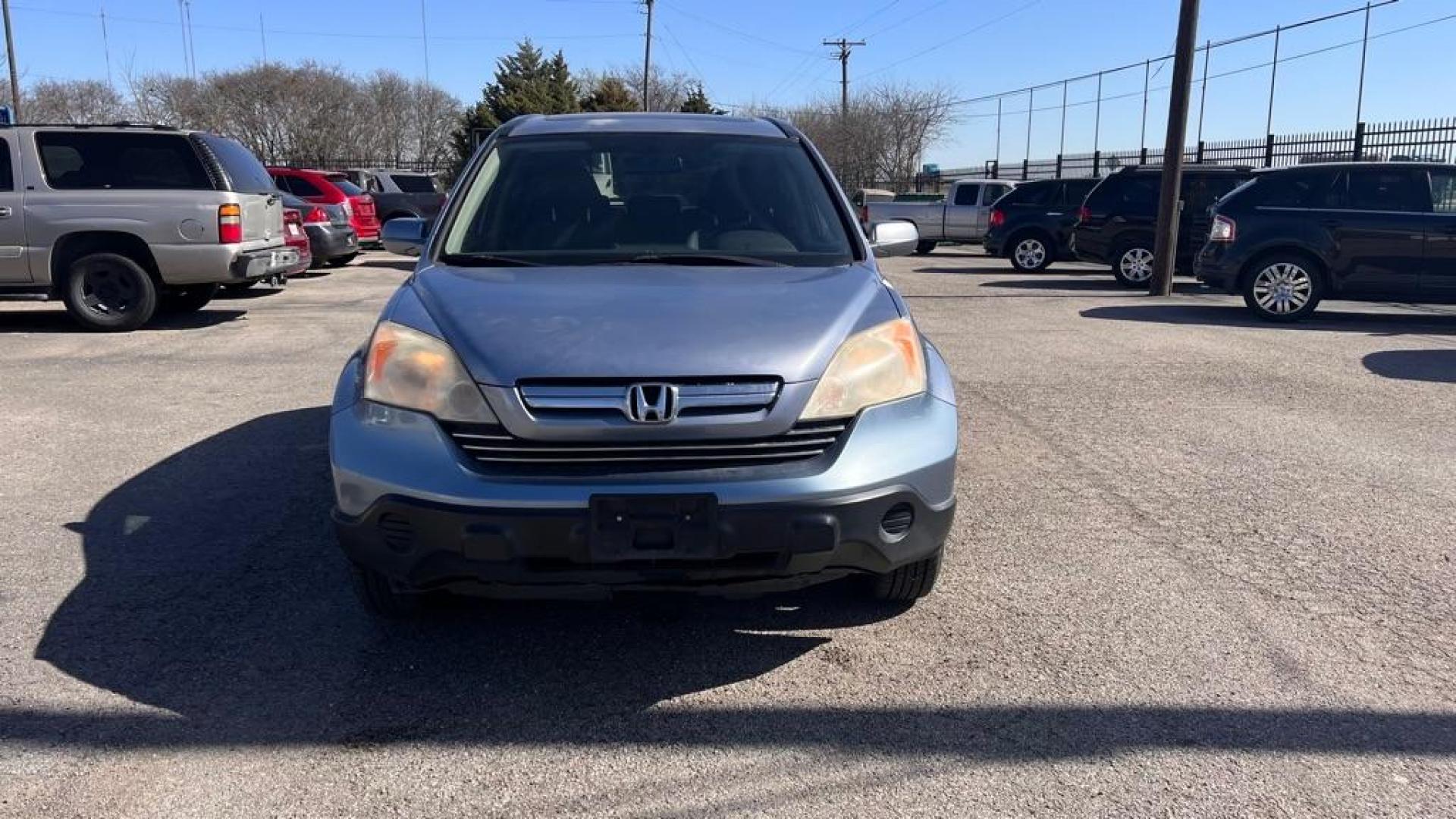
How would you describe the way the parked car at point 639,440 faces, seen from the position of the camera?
facing the viewer

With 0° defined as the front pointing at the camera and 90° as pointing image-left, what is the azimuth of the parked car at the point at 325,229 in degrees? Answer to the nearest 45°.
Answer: approximately 135°

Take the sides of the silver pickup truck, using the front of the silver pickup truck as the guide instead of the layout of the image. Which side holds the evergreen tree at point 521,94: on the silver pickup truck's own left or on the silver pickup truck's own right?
on the silver pickup truck's own left

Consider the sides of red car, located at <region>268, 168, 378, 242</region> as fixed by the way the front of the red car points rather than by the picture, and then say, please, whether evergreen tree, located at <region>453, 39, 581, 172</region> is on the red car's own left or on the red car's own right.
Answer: on the red car's own right

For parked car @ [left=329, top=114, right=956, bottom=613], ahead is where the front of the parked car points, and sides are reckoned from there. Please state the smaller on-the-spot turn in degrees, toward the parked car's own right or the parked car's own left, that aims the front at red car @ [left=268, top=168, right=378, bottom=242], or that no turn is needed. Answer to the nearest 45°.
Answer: approximately 180°

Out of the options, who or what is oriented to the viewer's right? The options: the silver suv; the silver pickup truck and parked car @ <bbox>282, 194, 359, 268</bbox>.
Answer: the silver pickup truck

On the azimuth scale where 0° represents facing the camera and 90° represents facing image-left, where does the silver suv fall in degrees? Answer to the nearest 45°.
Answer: approximately 135°

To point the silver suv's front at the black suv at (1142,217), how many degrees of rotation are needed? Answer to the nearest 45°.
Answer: approximately 135° to its right

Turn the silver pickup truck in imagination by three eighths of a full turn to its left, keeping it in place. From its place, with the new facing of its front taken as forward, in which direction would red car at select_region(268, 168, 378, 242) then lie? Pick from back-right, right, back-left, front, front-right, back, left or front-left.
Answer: left

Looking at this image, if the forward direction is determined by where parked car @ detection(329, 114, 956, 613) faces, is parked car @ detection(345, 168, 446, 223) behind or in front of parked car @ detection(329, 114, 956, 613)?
behind

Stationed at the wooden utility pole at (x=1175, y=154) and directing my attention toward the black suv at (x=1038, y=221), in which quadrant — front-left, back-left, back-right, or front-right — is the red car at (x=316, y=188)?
front-left

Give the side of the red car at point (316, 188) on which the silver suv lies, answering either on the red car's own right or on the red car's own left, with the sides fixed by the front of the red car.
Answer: on the red car's own left

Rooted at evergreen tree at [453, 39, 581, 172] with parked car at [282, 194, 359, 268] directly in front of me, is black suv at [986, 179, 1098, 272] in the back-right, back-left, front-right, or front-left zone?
front-left

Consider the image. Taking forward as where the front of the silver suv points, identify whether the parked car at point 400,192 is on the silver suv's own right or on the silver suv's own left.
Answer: on the silver suv's own right

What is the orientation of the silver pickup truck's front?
to the viewer's right
